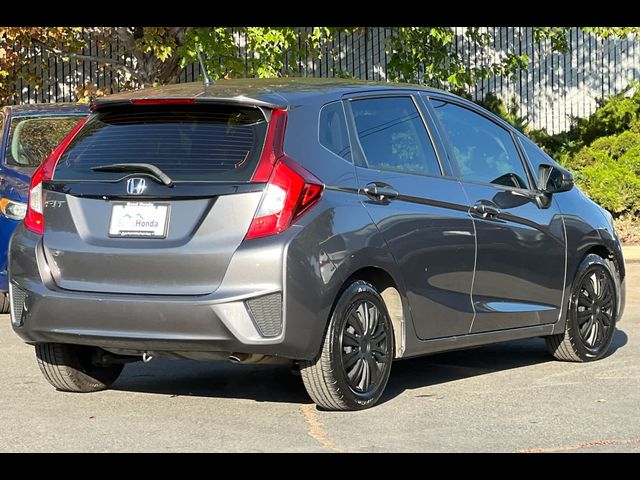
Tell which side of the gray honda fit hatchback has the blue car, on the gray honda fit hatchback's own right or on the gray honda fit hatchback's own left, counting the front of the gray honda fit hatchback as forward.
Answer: on the gray honda fit hatchback's own left

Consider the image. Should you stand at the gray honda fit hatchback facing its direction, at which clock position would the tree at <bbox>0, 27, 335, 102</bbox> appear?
The tree is roughly at 10 o'clock from the gray honda fit hatchback.

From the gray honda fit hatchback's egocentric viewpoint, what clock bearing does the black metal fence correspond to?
The black metal fence is roughly at 11 o'clock from the gray honda fit hatchback.

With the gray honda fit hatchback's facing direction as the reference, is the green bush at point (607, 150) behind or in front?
in front

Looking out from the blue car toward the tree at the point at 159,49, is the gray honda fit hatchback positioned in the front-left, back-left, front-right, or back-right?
back-right

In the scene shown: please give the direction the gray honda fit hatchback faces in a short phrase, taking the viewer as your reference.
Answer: facing away from the viewer and to the right of the viewer

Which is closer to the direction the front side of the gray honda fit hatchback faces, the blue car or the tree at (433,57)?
the tree

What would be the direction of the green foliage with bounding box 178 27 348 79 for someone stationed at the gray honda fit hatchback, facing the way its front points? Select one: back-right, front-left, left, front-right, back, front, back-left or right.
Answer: front-left

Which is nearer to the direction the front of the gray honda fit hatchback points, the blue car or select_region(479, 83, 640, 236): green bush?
the green bush
